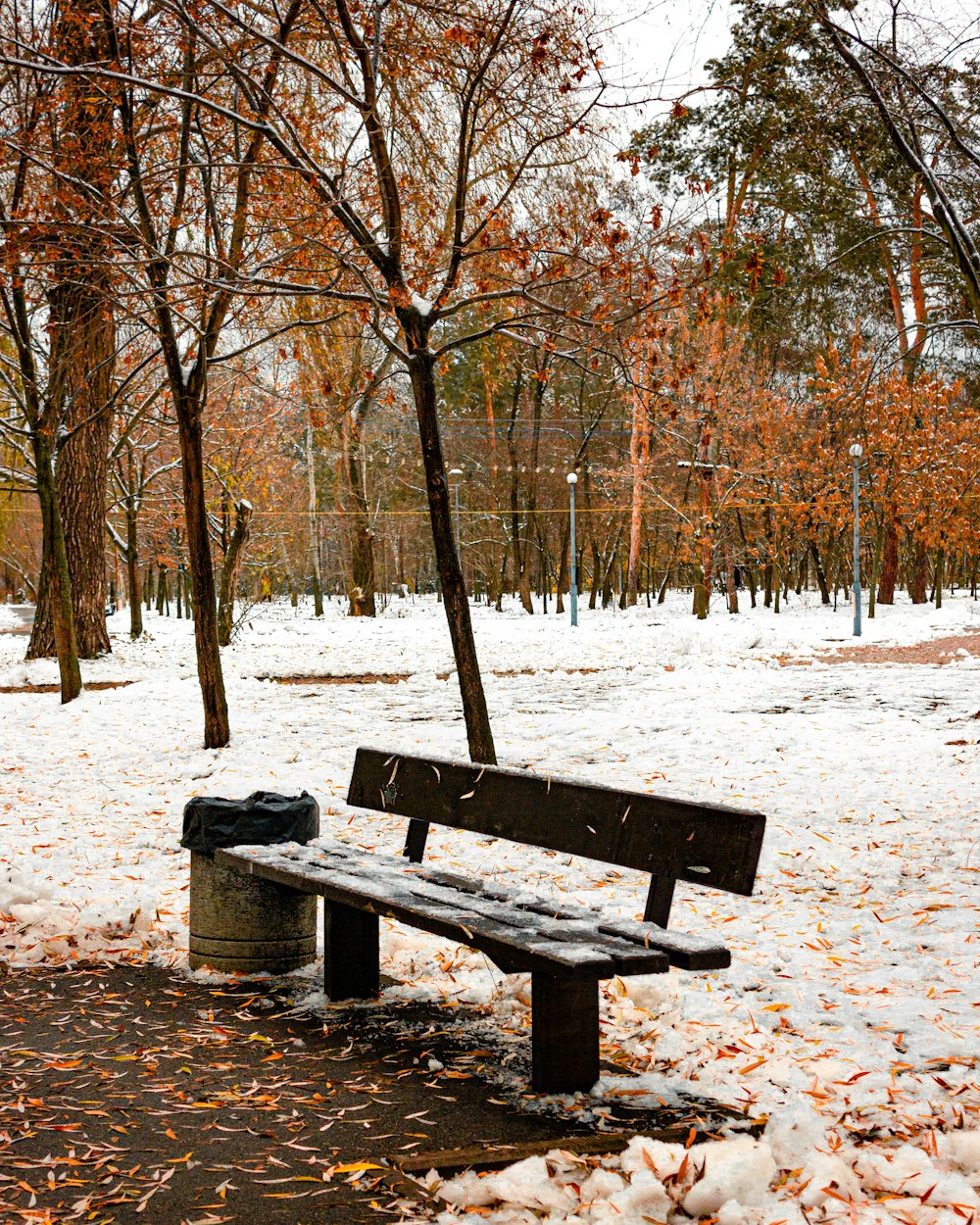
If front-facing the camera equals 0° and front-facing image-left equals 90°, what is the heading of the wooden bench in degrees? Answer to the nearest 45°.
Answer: approximately 45°

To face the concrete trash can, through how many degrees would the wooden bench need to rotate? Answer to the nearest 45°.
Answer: approximately 90° to its right
